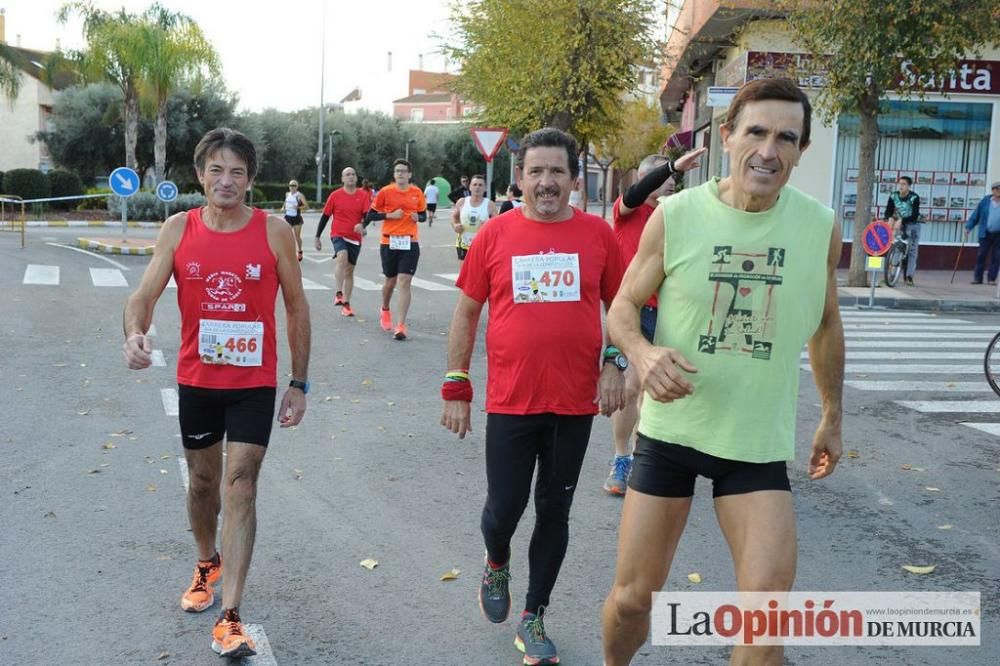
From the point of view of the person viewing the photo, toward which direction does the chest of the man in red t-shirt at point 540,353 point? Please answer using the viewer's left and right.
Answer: facing the viewer

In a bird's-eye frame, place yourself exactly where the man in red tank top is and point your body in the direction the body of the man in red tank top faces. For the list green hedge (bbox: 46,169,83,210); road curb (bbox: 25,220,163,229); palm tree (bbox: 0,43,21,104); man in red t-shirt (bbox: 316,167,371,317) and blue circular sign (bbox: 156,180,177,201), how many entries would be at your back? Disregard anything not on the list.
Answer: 5

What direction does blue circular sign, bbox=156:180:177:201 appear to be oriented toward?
toward the camera

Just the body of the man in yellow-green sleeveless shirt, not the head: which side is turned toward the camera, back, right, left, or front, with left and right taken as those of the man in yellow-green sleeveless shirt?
front

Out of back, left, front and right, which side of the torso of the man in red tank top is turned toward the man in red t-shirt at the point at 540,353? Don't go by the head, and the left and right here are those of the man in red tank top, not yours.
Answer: left

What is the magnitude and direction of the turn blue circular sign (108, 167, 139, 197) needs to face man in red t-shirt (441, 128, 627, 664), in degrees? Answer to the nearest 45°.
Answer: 0° — it already faces them

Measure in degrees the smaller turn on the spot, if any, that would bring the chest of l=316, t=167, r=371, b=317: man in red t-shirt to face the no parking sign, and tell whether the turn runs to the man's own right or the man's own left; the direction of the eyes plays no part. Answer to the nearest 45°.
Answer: approximately 90° to the man's own left

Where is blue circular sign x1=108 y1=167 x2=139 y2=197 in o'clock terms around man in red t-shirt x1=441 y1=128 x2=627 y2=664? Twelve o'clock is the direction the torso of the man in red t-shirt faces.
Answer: The blue circular sign is roughly at 5 o'clock from the man in red t-shirt.

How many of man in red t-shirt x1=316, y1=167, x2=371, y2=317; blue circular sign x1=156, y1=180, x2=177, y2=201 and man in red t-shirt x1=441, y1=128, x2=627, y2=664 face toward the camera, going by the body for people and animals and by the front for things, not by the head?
3

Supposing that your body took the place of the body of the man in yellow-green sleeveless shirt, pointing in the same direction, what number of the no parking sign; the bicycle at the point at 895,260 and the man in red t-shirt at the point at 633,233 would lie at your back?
3

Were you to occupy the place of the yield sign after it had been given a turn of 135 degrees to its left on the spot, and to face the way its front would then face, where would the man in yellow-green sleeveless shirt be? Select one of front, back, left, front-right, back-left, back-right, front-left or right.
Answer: back-right

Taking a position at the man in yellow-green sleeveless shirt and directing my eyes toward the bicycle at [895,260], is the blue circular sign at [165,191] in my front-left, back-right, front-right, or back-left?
front-left

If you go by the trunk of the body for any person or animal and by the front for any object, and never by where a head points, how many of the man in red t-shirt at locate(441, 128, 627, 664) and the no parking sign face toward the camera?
2

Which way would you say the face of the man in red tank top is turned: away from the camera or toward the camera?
toward the camera

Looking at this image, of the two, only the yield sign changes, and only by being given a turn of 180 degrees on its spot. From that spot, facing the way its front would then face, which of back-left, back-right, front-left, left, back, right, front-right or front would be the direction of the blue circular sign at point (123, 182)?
left
